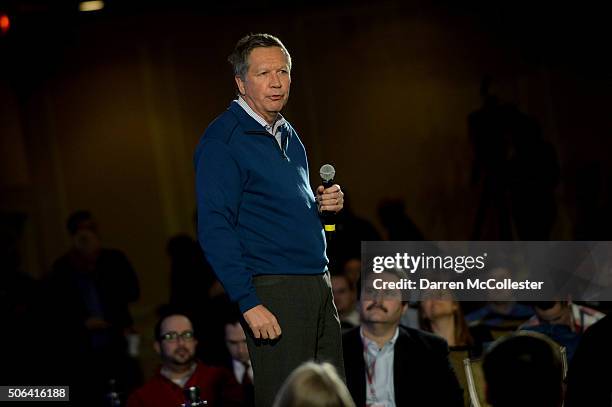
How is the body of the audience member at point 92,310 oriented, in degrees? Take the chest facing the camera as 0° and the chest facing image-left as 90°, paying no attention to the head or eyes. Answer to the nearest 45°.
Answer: approximately 0°

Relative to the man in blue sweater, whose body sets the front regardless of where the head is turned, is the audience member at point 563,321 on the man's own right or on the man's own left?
on the man's own left

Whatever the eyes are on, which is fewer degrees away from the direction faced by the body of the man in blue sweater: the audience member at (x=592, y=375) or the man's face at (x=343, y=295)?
the audience member

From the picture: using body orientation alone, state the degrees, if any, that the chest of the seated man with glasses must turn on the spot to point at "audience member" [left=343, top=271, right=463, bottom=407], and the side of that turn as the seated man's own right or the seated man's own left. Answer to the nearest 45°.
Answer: approximately 45° to the seated man's own left

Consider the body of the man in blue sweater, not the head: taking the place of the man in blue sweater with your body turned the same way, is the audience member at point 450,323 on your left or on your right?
on your left

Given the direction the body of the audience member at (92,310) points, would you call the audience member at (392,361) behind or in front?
in front

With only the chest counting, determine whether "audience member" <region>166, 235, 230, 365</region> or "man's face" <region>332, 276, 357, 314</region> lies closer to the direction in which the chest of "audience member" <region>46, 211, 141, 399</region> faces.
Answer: the man's face

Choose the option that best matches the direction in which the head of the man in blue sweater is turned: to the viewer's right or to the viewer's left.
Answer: to the viewer's right

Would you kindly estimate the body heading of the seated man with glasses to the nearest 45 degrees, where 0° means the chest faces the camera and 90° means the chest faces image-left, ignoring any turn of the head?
approximately 0°

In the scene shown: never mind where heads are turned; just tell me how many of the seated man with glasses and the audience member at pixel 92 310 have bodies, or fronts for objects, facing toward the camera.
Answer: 2

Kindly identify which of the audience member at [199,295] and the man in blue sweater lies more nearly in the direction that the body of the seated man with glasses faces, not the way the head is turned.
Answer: the man in blue sweater

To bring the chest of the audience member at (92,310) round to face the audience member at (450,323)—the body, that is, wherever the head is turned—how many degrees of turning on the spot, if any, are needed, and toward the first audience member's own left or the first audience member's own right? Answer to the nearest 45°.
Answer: approximately 45° to the first audience member's own left

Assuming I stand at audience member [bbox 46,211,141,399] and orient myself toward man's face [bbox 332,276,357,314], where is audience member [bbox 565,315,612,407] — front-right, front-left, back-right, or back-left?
front-right

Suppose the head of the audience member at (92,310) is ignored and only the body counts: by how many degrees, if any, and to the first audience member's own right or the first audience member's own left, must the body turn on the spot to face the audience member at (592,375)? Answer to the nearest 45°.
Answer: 0° — they already face them

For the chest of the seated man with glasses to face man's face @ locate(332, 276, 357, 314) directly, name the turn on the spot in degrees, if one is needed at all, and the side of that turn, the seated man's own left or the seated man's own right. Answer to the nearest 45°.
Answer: approximately 135° to the seated man's own left

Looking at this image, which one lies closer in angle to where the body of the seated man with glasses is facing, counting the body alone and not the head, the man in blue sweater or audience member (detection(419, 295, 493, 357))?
the man in blue sweater

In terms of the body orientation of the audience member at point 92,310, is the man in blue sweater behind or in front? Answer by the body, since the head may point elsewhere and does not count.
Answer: in front
